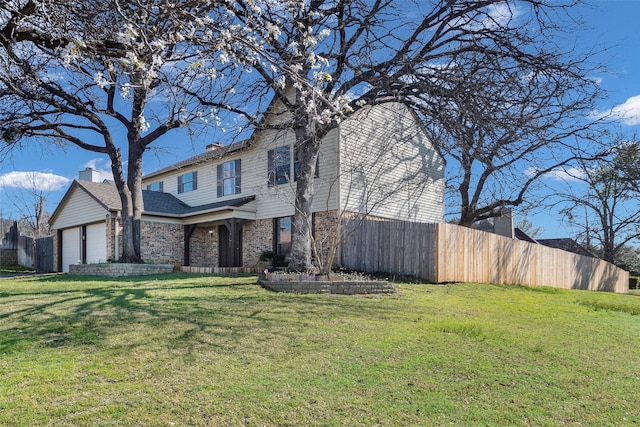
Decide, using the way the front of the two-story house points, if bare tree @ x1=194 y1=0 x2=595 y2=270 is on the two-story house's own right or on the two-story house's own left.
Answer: on the two-story house's own left

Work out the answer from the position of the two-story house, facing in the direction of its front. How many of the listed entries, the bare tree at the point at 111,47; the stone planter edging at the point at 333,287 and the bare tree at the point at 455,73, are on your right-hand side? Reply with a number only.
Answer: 0

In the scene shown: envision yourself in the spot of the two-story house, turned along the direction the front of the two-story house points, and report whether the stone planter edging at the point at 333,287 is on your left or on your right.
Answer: on your left

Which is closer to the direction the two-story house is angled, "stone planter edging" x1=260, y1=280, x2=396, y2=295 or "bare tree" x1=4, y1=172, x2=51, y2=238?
the stone planter edging

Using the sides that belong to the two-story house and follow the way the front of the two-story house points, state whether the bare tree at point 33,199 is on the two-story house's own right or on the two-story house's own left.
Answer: on the two-story house's own right

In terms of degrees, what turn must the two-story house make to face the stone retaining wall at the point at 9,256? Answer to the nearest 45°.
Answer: approximately 90° to its right

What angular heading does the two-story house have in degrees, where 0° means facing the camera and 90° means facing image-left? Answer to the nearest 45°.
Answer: approximately 45°

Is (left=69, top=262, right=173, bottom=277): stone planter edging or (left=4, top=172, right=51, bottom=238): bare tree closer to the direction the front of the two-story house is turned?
the stone planter edging
